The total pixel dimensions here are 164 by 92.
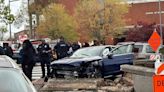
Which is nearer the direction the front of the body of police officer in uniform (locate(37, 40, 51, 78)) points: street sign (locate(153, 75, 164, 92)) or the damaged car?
the street sign

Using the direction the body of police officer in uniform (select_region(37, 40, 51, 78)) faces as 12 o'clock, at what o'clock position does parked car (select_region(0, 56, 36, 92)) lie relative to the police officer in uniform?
The parked car is roughly at 12 o'clock from the police officer in uniform.

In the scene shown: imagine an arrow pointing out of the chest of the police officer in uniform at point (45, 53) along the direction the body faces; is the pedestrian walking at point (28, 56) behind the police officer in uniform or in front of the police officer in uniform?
in front

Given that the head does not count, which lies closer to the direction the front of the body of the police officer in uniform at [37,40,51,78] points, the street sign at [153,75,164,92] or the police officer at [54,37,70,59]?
the street sign

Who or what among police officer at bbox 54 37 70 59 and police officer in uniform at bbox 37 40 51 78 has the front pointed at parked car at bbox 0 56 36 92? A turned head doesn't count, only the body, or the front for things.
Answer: the police officer in uniform

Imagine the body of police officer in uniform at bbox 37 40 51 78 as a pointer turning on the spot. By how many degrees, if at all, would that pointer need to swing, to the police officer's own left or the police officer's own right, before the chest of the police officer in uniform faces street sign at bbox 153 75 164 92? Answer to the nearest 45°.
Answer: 0° — they already face it

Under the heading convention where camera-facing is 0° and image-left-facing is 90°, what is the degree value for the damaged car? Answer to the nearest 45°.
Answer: approximately 45°
